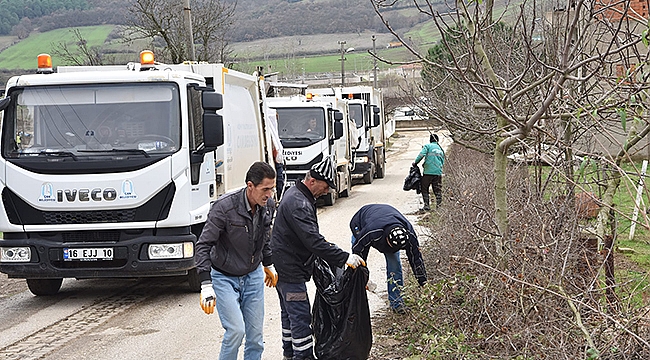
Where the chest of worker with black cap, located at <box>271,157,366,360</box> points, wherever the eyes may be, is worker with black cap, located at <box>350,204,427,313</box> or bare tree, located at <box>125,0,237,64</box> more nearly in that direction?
the worker with black cap

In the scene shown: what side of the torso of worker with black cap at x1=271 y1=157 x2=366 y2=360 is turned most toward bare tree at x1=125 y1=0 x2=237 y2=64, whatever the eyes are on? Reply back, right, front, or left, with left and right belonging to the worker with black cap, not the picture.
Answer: left

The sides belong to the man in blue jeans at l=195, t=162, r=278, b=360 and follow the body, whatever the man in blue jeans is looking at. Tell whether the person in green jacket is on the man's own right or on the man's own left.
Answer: on the man's own left

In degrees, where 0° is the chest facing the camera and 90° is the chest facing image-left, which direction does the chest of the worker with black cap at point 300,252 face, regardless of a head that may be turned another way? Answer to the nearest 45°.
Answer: approximately 270°

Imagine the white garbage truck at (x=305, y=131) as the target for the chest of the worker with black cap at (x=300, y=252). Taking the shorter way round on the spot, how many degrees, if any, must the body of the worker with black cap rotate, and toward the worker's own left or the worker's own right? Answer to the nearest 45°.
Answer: approximately 90° to the worker's own left

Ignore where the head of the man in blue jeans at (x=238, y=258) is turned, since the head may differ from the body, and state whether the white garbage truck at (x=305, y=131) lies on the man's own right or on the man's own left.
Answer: on the man's own left

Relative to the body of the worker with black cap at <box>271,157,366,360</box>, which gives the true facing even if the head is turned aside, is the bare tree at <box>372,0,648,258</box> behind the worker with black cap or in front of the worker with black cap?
in front

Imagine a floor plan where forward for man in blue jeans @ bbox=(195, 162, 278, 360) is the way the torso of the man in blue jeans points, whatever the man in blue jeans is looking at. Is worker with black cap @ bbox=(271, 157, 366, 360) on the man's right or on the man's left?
on the man's left

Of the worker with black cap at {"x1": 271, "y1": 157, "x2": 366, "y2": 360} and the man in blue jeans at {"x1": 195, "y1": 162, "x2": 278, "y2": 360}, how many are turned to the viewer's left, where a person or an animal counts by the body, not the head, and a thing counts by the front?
0

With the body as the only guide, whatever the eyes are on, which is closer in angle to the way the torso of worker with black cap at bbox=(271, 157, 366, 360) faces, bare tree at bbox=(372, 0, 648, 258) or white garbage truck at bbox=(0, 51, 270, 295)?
the bare tree

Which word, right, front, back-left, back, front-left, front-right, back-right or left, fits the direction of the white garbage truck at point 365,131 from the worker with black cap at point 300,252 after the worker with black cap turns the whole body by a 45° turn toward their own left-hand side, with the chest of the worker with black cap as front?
front-left
